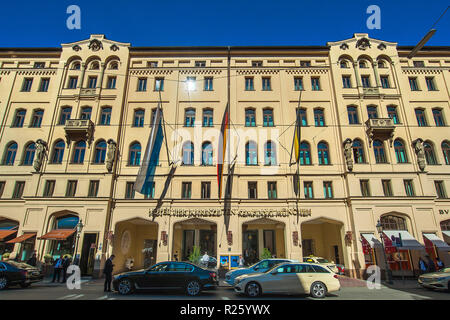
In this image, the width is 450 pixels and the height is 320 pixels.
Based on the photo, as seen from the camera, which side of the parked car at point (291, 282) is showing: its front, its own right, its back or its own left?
left

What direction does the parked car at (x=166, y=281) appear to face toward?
to the viewer's left

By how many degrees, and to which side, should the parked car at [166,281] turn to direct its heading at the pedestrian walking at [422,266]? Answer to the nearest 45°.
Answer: approximately 180°

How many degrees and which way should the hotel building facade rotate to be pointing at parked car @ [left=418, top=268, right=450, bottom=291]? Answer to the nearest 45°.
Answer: approximately 45° to its left

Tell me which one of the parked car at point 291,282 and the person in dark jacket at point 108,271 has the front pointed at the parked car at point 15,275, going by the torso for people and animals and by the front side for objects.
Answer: the parked car at point 291,282

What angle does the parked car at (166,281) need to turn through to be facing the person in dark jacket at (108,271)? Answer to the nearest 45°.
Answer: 0° — it already faces them

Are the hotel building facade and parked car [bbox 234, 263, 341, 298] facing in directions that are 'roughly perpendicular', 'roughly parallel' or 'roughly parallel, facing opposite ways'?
roughly perpendicular
